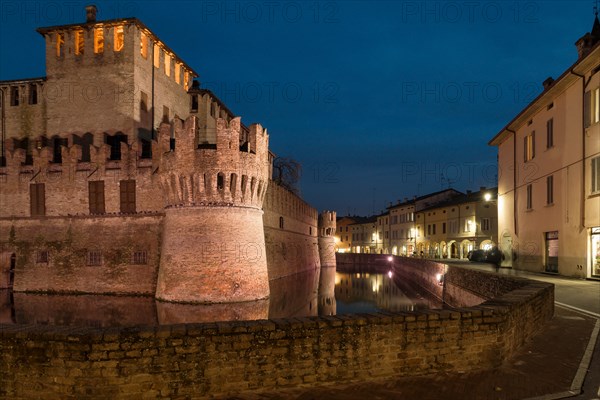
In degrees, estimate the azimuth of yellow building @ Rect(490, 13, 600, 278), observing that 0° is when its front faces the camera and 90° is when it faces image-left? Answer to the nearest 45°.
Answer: approximately 45°
